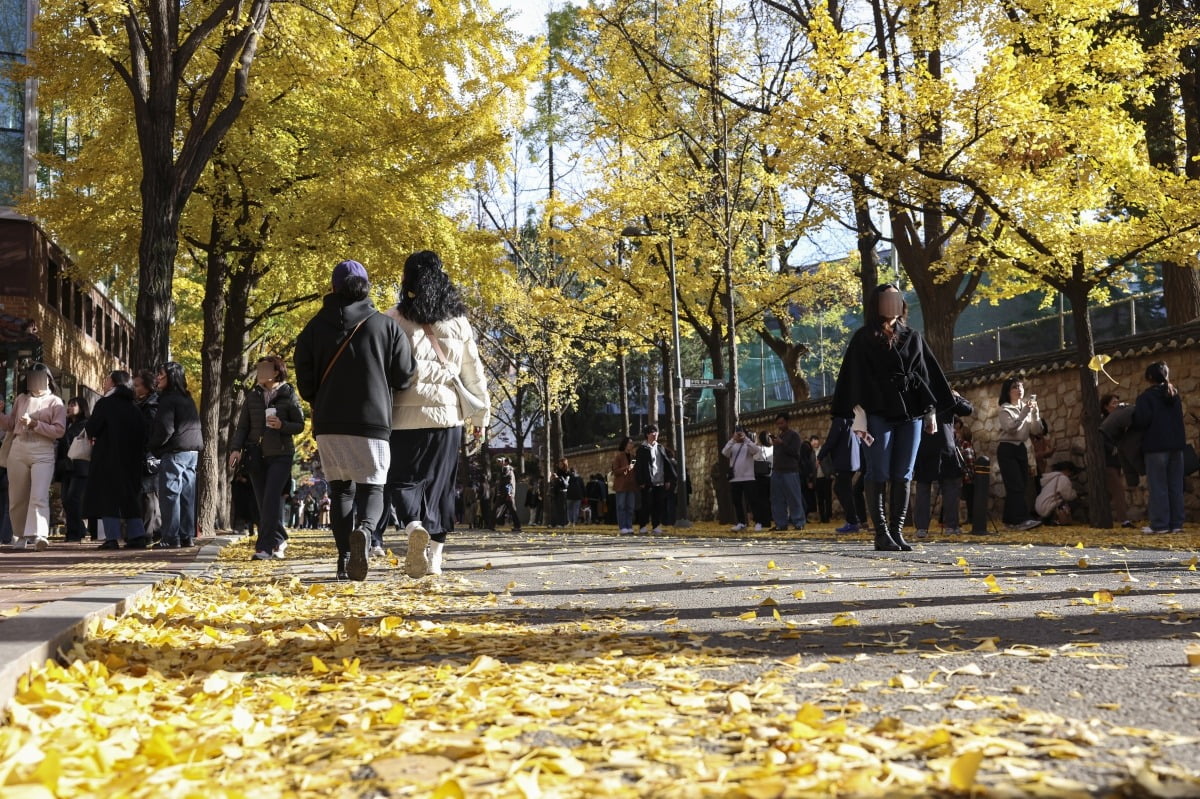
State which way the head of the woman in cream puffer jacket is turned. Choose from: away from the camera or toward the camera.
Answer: away from the camera

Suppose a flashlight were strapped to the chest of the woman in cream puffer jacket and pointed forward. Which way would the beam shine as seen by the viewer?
away from the camera

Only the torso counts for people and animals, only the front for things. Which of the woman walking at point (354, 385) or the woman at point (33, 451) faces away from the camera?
the woman walking at point (354, 385)

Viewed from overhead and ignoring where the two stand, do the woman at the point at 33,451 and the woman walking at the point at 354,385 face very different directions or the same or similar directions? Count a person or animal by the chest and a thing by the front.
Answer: very different directions

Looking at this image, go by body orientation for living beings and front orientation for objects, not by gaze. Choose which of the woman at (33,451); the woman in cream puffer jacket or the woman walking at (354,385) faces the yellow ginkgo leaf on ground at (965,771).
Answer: the woman at (33,451)

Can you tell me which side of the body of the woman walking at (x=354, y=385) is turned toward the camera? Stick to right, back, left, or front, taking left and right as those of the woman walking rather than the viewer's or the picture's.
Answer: back

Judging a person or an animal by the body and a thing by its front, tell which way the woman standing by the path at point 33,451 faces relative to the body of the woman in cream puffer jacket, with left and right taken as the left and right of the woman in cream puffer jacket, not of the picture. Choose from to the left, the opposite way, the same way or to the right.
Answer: the opposite way

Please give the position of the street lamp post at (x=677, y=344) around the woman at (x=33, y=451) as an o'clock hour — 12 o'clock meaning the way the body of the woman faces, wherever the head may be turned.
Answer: The street lamp post is roughly at 8 o'clock from the woman.

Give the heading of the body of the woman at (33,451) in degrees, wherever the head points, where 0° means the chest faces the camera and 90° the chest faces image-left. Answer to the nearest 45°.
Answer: approximately 0°
